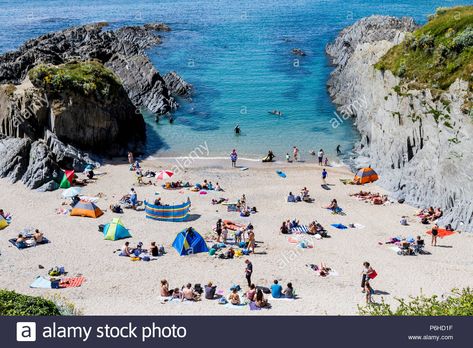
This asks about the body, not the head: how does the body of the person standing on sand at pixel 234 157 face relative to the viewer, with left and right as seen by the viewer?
facing away from the viewer

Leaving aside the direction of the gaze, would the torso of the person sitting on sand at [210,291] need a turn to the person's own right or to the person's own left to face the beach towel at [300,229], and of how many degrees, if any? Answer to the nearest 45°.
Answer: approximately 45° to the person's own right

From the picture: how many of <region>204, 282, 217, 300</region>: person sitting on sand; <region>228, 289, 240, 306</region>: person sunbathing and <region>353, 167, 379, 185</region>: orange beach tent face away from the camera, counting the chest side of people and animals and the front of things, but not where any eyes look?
2

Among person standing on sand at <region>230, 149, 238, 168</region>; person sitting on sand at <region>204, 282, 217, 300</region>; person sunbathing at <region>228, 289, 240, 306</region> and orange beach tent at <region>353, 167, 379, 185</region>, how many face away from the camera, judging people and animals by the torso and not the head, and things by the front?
3

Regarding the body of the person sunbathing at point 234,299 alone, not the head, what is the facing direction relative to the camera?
away from the camera

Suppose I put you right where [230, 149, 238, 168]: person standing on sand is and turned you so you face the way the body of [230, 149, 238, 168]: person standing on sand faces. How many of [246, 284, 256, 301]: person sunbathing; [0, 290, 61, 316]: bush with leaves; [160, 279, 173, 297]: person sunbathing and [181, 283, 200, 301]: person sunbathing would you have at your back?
4

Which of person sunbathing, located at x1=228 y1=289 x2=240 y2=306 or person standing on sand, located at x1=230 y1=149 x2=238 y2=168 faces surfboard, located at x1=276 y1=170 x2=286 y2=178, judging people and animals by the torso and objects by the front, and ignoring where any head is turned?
the person sunbathing

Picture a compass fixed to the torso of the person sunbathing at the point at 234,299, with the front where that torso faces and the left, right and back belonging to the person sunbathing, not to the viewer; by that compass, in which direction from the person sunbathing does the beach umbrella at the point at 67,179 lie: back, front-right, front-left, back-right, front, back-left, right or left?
front-left

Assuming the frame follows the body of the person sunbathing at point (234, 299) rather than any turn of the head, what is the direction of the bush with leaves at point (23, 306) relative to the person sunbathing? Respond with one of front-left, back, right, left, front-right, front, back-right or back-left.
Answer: back-left

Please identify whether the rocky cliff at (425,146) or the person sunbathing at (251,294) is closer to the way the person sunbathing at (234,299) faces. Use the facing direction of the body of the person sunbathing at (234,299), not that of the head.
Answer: the rocky cliff

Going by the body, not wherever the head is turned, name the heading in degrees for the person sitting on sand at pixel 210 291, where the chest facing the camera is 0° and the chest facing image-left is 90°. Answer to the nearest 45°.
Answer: approximately 180°

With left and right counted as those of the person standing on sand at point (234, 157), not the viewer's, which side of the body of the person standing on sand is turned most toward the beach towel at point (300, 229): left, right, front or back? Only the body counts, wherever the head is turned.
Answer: back
